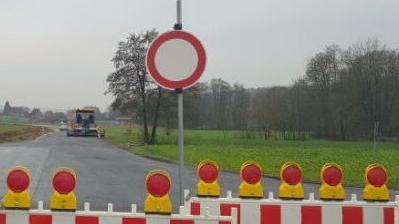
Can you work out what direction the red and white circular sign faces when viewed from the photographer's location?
facing the viewer

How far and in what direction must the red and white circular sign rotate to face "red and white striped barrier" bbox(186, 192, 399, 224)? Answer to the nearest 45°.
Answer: approximately 90° to its left
